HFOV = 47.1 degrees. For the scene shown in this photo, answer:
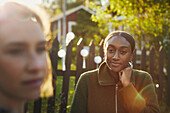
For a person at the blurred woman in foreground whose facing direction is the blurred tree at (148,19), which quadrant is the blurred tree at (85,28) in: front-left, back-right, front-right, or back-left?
front-left

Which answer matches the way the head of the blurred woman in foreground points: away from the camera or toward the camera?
toward the camera

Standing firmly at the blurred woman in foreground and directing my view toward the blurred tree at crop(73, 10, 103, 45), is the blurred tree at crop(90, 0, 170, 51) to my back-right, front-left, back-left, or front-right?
front-right
